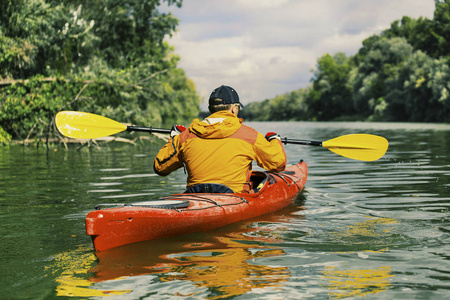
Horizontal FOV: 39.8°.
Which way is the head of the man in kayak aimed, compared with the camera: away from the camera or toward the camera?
away from the camera

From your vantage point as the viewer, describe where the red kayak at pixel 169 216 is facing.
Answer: facing away from the viewer and to the right of the viewer
